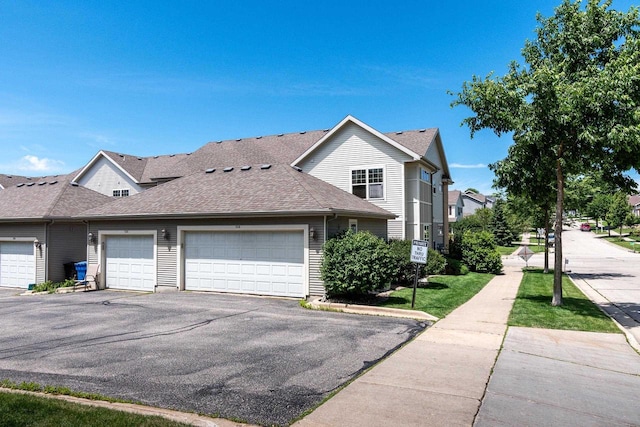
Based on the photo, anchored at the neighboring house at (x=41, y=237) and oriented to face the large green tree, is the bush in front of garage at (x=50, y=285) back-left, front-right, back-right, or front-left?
front-right

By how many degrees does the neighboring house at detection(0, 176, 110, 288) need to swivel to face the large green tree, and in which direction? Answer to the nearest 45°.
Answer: approximately 90° to its left

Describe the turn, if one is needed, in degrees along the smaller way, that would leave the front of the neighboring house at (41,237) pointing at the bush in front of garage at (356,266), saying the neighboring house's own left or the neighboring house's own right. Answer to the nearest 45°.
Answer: approximately 90° to the neighboring house's own left

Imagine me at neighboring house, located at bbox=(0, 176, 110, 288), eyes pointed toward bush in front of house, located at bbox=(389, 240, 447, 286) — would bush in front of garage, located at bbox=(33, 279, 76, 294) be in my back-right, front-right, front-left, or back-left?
front-right

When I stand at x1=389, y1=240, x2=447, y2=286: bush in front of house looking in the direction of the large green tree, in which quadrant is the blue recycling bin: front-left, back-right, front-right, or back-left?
back-right

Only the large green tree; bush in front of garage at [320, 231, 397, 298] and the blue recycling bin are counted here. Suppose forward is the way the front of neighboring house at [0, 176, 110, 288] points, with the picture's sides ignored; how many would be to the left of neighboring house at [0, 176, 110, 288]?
3

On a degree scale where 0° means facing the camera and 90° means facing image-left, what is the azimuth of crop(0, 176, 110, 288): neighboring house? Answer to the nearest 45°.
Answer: approximately 45°

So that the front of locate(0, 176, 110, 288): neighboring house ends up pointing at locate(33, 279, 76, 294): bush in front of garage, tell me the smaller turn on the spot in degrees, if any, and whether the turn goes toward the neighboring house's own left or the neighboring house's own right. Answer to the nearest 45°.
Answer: approximately 45° to the neighboring house's own left

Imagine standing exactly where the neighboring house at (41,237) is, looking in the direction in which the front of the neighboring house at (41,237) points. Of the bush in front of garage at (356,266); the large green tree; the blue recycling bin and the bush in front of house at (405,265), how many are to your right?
0

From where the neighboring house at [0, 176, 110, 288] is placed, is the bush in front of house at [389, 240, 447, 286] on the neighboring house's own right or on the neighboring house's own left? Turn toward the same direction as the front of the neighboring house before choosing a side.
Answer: on the neighboring house's own left

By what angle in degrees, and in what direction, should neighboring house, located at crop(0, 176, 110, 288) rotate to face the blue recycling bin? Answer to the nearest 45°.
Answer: approximately 90° to its left
